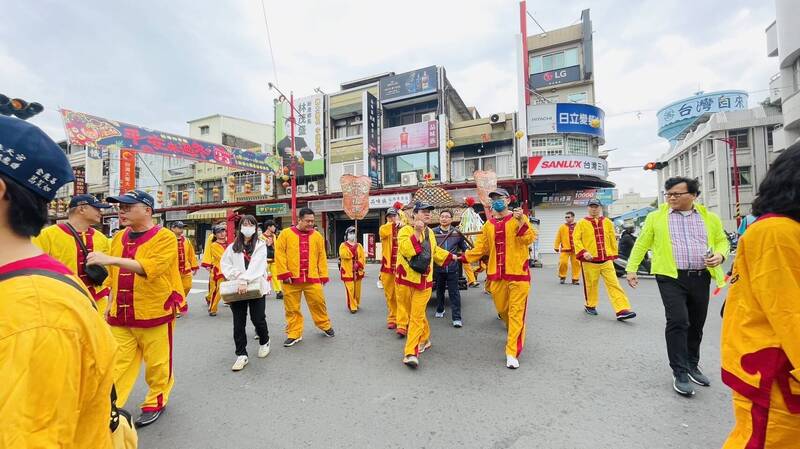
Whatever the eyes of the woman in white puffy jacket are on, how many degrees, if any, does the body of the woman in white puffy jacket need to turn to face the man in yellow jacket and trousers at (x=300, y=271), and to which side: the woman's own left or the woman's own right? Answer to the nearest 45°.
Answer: approximately 135° to the woman's own left

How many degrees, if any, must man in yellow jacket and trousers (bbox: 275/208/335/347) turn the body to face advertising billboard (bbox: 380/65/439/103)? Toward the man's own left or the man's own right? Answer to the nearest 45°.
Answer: approximately 135° to the man's own left

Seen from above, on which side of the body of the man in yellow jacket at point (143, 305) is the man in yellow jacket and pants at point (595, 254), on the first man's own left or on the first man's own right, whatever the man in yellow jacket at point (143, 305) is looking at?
on the first man's own left

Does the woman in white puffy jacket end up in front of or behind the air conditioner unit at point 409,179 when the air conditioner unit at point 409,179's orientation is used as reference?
in front

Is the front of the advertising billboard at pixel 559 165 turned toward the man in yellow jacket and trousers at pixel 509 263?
yes

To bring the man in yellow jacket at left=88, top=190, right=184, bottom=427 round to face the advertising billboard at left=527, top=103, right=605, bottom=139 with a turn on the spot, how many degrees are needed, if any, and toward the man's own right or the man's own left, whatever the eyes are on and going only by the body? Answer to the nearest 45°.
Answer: approximately 135° to the man's own left

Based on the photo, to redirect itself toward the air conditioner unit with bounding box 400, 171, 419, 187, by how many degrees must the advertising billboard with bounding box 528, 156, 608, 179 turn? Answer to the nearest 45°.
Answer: approximately 90° to its right

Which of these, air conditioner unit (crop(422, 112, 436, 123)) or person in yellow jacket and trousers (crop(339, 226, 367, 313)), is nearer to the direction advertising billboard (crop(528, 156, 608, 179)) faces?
the person in yellow jacket and trousers

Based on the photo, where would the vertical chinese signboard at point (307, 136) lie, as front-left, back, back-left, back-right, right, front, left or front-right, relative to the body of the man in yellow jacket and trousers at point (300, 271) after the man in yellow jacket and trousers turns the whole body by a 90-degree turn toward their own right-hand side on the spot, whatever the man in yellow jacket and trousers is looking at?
right

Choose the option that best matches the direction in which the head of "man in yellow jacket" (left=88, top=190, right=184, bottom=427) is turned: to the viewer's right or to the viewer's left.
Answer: to the viewer's left
